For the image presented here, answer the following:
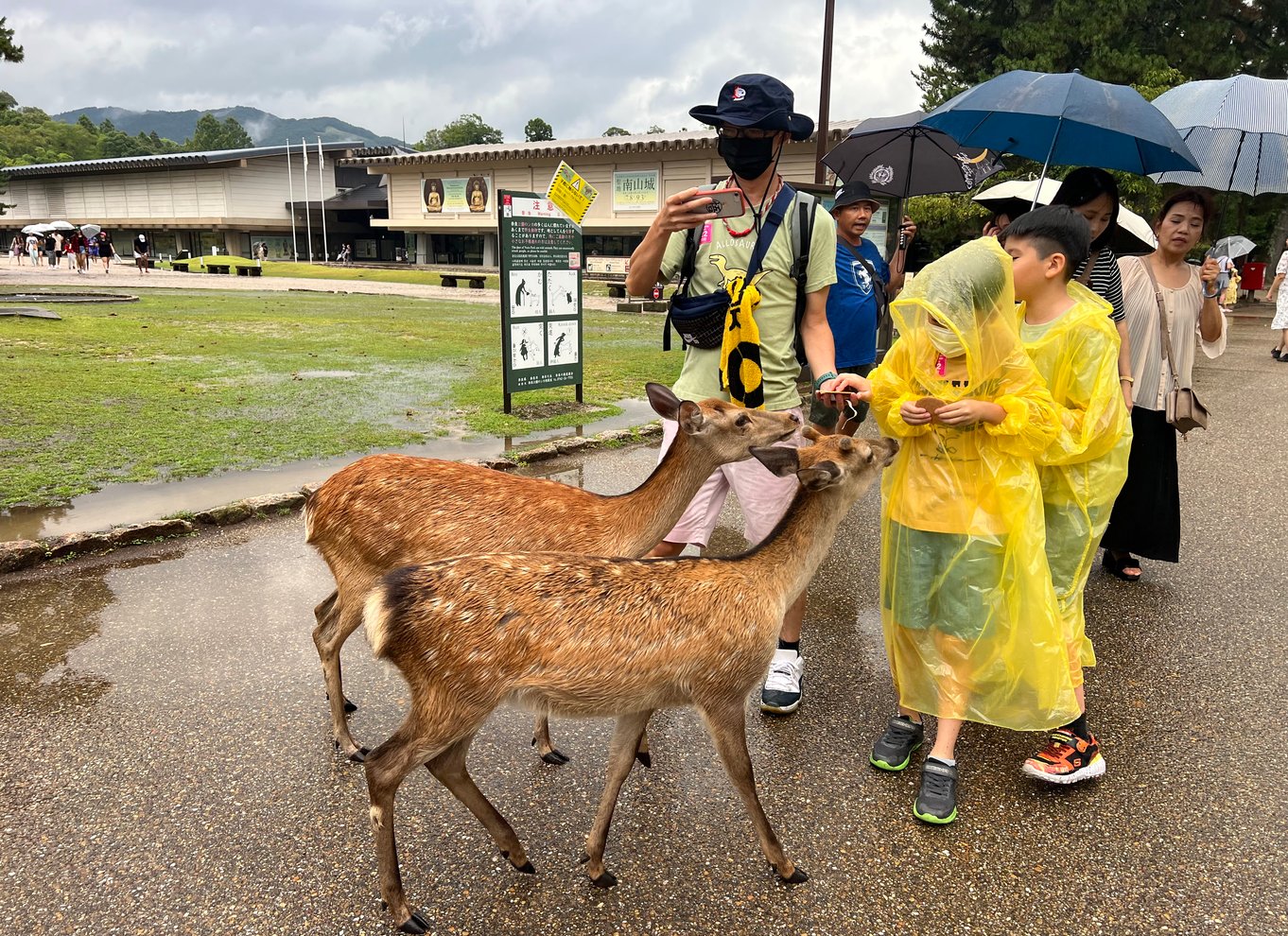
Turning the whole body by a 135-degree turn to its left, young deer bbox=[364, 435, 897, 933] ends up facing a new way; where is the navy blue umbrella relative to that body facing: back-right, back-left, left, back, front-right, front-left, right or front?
right

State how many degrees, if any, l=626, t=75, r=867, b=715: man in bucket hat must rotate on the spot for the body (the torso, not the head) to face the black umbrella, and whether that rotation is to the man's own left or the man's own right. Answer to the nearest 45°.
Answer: approximately 180°

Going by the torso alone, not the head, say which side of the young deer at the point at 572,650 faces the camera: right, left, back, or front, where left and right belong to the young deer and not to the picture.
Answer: right

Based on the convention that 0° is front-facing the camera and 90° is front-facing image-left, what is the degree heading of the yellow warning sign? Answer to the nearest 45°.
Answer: approximately 0°

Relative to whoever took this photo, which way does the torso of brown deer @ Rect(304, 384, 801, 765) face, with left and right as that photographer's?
facing to the right of the viewer

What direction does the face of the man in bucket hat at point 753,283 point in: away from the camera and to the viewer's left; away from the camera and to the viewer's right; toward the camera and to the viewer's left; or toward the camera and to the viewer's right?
toward the camera and to the viewer's left

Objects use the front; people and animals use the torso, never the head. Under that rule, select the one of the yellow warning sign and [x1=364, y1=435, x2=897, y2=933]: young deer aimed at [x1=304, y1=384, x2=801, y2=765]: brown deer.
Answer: the yellow warning sign

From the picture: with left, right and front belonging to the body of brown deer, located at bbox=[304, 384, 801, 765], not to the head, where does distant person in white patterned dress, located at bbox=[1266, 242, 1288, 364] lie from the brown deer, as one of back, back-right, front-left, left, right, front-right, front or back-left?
front-left

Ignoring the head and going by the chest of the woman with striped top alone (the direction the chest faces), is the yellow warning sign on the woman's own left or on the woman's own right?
on the woman's own right

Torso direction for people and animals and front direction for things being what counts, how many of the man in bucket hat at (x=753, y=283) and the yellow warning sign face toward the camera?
2

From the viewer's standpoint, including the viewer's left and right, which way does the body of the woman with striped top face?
facing the viewer and to the left of the viewer

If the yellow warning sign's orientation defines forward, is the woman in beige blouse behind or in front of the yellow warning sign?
in front

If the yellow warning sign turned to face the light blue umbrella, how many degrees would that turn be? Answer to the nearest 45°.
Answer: approximately 45° to its left

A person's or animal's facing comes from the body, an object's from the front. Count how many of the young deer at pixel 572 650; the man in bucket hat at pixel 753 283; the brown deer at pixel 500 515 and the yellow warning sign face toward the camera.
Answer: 2

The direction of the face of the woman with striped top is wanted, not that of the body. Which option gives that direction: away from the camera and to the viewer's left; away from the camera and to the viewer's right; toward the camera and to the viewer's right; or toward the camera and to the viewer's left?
toward the camera and to the viewer's left

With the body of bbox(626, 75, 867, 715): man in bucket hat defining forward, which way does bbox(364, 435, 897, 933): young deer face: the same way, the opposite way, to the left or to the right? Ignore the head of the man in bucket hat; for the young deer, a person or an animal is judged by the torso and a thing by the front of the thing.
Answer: to the left

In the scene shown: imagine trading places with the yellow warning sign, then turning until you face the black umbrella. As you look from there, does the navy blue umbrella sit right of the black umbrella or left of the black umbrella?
right
